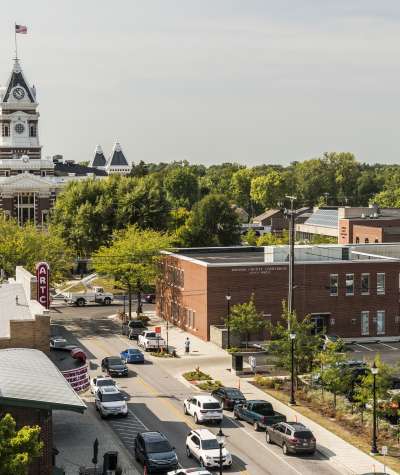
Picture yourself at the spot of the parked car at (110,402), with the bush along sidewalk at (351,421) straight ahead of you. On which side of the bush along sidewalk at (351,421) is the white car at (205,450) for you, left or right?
right

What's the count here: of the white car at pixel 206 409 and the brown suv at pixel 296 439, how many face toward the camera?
0

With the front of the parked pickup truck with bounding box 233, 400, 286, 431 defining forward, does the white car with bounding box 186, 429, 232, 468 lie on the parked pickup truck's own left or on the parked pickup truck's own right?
on the parked pickup truck's own left

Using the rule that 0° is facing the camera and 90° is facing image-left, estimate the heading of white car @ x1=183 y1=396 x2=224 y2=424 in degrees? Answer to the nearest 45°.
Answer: approximately 135°

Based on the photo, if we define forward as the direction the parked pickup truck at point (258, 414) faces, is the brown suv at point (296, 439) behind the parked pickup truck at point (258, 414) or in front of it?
behind

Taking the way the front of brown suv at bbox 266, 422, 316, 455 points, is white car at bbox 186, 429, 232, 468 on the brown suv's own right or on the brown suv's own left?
on the brown suv's own left

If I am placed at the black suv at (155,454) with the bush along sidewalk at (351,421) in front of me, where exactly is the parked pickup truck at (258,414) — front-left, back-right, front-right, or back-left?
front-left

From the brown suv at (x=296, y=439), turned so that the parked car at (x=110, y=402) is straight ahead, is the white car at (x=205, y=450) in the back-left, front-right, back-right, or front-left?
front-left

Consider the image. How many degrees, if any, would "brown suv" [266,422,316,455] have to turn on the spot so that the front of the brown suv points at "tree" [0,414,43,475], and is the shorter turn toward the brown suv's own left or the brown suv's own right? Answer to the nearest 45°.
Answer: approximately 90° to the brown suv's own left
